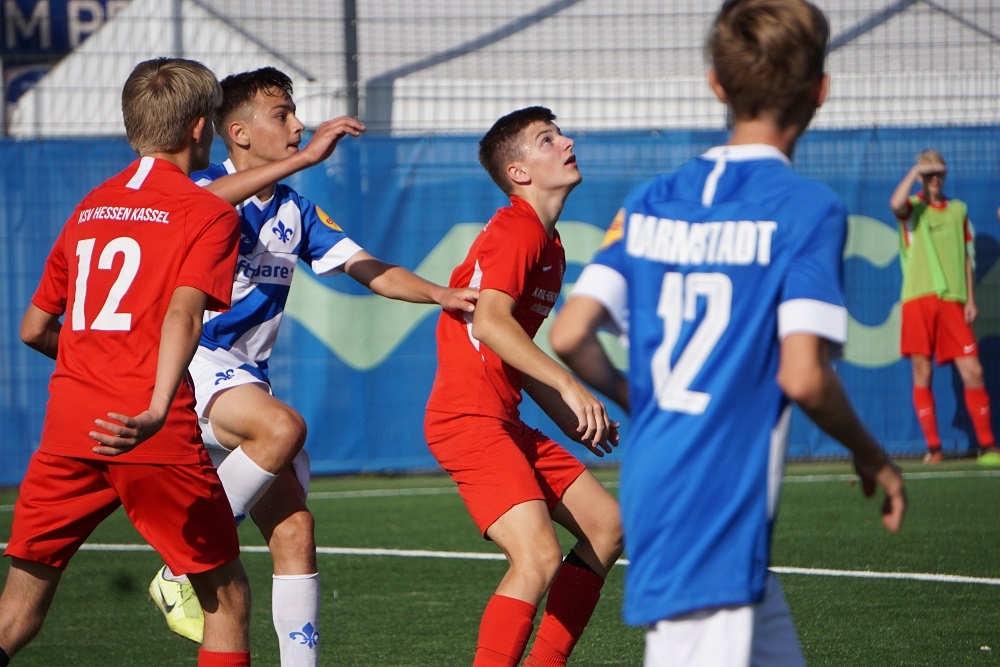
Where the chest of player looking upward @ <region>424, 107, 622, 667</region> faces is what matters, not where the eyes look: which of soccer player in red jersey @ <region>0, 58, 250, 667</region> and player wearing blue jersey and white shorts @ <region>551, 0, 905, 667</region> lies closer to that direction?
the player wearing blue jersey and white shorts

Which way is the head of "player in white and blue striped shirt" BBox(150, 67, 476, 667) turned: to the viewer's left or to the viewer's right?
to the viewer's right

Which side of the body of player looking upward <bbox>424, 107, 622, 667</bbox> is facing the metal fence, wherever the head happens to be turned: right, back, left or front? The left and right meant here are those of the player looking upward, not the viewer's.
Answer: left

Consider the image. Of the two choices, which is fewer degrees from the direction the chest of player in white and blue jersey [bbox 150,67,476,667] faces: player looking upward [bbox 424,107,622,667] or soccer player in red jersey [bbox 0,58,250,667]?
the player looking upward

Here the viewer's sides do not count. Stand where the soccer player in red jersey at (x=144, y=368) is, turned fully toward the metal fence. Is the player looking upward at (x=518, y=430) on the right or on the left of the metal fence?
right

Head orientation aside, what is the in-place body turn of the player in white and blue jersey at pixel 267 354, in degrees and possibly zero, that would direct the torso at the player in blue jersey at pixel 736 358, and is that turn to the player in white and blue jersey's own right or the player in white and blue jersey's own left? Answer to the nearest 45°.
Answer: approximately 45° to the player in white and blue jersey's own right

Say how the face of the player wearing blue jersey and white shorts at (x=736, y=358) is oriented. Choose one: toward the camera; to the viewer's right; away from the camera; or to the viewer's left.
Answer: away from the camera

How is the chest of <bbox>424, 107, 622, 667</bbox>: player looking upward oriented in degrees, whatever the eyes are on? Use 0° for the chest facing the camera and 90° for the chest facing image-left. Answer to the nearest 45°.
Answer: approximately 270°

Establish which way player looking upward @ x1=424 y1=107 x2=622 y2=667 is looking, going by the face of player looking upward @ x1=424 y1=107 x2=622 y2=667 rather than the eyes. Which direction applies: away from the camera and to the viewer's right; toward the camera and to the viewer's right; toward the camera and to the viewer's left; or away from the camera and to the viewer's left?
toward the camera and to the viewer's right
